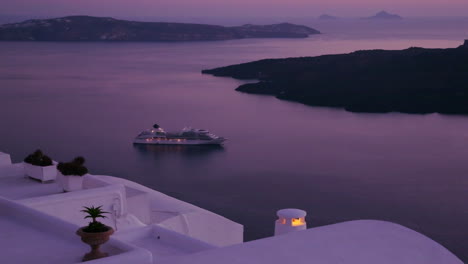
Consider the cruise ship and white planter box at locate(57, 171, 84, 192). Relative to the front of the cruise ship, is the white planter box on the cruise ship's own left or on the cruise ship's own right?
on the cruise ship's own right

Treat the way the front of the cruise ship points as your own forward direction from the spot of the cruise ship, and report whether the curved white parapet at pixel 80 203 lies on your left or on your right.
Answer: on your right

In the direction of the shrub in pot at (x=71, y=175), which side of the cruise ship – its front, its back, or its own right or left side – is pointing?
right

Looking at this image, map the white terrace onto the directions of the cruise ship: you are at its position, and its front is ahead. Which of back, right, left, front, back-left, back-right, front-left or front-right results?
right

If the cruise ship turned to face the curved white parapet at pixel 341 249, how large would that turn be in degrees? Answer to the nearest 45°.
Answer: approximately 90° to its right

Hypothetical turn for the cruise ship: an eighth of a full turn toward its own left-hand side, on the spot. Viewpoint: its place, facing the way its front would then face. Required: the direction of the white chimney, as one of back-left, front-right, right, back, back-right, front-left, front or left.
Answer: back-right

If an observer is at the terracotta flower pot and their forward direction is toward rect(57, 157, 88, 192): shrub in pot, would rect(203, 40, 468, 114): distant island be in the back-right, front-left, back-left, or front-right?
front-right

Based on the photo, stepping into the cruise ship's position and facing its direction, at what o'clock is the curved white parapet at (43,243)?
The curved white parapet is roughly at 3 o'clock from the cruise ship.

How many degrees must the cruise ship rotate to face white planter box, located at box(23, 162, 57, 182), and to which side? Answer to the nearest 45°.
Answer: approximately 90° to its right

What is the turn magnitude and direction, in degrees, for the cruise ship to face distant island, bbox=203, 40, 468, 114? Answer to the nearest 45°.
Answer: approximately 45° to its left

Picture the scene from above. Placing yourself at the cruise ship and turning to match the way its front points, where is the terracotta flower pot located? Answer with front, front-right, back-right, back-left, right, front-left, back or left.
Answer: right

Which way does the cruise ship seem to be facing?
to the viewer's right
